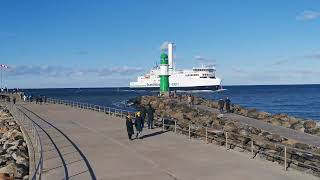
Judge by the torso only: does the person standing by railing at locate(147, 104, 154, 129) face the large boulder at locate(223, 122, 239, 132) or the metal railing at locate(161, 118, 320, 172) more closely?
the large boulder

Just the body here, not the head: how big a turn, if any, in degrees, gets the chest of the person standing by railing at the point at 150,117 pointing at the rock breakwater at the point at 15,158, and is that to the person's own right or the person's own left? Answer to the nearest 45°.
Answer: approximately 135° to the person's own left

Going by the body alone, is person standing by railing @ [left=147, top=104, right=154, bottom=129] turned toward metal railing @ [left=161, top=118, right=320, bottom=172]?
no

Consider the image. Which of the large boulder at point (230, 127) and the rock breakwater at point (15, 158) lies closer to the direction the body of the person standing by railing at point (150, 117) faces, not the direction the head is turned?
the large boulder

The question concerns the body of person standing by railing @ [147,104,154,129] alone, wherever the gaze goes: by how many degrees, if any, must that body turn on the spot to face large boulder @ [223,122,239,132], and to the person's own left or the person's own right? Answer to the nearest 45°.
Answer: approximately 90° to the person's own right

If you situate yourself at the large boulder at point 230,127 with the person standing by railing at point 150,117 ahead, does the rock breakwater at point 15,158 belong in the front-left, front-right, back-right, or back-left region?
front-left

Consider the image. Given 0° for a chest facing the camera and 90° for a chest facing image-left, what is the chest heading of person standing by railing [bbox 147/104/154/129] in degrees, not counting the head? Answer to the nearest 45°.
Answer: approximately 180°
